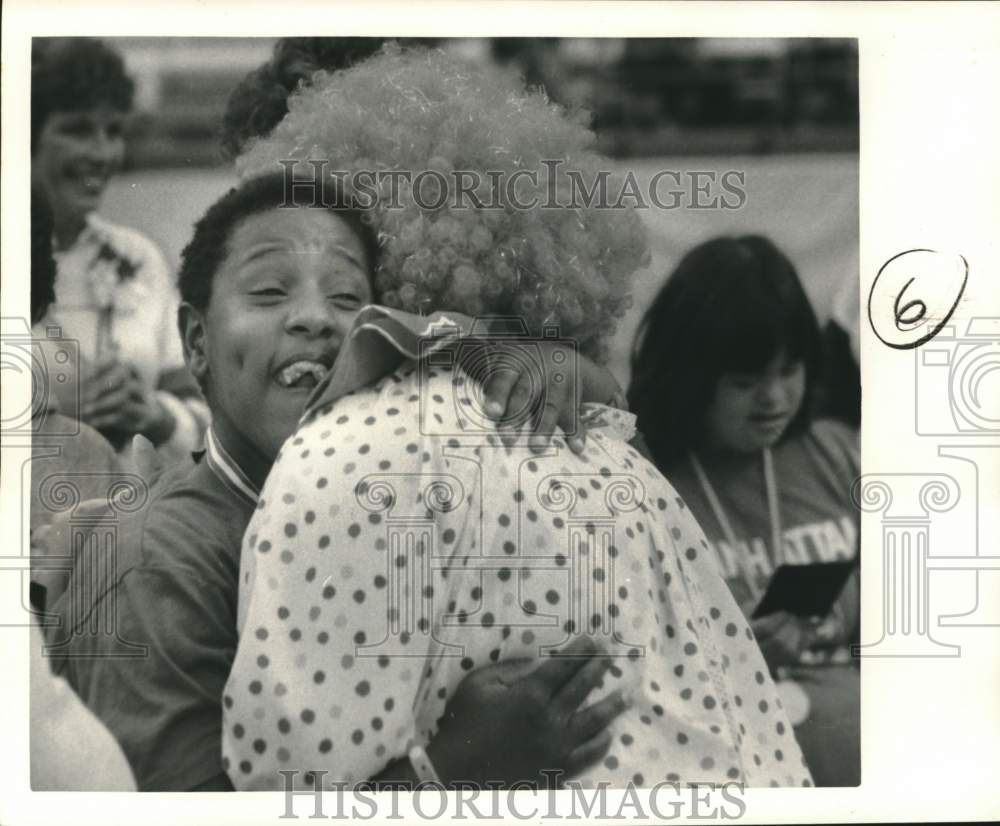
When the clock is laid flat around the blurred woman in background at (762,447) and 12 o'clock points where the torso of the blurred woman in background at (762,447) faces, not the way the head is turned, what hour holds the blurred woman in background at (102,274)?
the blurred woman in background at (102,274) is roughly at 4 o'clock from the blurred woman in background at (762,447).

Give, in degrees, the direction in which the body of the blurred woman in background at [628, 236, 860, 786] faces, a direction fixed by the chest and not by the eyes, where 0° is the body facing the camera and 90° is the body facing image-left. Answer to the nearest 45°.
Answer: approximately 315°

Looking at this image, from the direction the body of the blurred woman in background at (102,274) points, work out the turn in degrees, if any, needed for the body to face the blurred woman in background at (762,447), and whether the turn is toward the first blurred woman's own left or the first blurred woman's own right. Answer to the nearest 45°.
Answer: approximately 90° to the first blurred woman's own left

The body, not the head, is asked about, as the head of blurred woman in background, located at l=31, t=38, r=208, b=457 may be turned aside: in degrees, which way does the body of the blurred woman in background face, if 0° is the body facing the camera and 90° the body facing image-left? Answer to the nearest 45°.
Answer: approximately 0°
